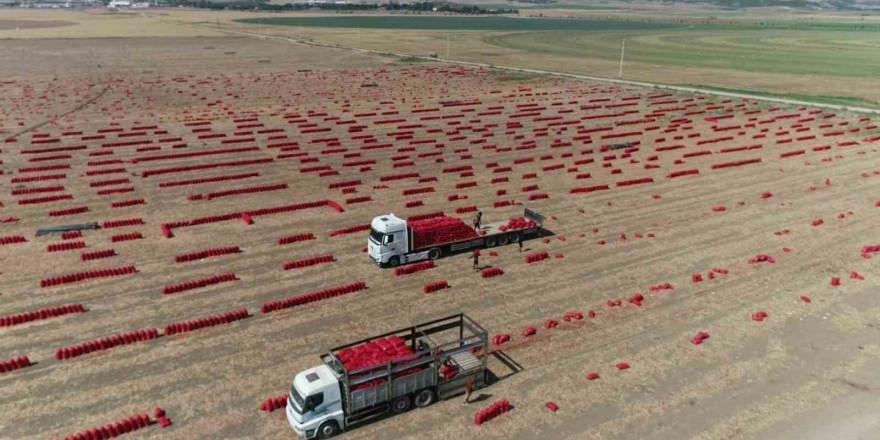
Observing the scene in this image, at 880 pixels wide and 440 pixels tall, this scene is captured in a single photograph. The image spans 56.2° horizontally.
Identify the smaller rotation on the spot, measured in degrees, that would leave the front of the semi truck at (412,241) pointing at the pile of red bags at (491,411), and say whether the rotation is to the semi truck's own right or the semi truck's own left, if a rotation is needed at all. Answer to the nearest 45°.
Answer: approximately 45° to the semi truck's own left

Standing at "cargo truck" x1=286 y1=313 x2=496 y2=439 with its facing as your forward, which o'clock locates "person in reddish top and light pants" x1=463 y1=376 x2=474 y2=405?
The person in reddish top and light pants is roughly at 7 o'clock from the cargo truck.

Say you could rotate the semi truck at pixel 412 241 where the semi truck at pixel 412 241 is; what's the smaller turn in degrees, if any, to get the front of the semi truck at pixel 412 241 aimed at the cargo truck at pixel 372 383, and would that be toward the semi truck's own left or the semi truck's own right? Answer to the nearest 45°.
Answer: approximately 45° to the semi truck's own left

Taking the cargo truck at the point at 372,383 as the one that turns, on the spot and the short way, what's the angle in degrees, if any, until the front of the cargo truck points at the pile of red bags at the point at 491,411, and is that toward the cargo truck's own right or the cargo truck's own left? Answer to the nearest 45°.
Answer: approximately 135° to the cargo truck's own left

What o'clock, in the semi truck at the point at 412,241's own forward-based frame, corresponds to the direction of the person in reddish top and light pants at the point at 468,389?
The person in reddish top and light pants is roughly at 10 o'clock from the semi truck.

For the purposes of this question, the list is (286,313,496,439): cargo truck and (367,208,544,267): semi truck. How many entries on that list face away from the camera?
0

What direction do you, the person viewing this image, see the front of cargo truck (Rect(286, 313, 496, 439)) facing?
facing the viewer and to the left of the viewer

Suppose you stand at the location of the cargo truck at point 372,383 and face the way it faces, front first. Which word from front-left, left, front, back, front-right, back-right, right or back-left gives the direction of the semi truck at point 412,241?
back-right
